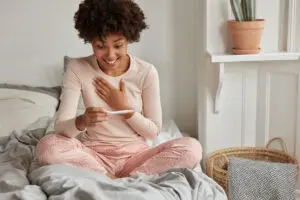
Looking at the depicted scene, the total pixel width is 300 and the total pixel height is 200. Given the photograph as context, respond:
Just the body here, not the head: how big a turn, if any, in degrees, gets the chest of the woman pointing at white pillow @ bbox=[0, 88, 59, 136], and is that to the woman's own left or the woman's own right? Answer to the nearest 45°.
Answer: approximately 135° to the woman's own right

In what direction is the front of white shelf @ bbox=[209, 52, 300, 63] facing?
toward the camera

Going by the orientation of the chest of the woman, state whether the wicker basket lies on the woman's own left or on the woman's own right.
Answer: on the woman's own left

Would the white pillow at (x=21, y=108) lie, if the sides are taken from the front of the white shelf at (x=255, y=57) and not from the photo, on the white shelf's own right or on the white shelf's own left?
on the white shelf's own right

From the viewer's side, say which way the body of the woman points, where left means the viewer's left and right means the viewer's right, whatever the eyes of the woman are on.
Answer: facing the viewer

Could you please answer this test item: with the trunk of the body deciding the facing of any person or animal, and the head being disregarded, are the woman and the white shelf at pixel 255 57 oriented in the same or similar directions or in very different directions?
same or similar directions

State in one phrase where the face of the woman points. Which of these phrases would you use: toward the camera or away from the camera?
toward the camera

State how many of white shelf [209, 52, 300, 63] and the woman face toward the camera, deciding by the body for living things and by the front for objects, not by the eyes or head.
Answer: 2

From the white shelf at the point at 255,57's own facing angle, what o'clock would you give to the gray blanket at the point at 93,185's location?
The gray blanket is roughly at 1 o'clock from the white shelf.
